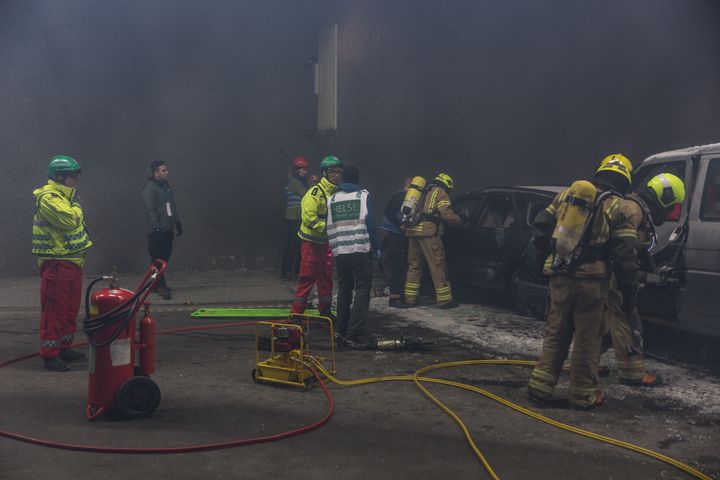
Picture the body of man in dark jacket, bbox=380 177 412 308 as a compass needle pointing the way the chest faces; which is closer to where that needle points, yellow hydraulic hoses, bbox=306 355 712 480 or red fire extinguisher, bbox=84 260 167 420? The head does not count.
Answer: the yellow hydraulic hoses

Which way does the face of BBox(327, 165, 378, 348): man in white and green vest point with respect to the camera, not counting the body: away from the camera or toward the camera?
away from the camera

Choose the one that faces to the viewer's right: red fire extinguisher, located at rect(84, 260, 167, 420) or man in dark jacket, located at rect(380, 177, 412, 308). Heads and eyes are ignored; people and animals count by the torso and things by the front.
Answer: the man in dark jacket

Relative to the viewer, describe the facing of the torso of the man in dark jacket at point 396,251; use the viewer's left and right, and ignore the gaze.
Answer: facing to the right of the viewer

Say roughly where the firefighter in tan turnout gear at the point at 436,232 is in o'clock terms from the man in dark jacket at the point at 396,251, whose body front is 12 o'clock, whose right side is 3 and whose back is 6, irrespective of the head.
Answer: The firefighter in tan turnout gear is roughly at 1 o'clock from the man in dark jacket.

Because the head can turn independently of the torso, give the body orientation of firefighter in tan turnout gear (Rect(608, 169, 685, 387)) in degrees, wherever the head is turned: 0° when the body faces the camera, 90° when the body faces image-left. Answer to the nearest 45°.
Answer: approximately 270°

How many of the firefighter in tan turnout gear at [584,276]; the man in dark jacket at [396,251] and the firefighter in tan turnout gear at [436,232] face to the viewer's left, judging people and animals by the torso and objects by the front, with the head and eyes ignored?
0

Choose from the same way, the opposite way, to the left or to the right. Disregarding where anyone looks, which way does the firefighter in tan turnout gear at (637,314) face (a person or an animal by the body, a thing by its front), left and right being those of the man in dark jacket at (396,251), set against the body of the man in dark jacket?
the same way

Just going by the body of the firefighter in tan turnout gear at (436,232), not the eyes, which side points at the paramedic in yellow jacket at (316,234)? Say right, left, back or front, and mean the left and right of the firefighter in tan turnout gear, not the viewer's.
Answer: back
